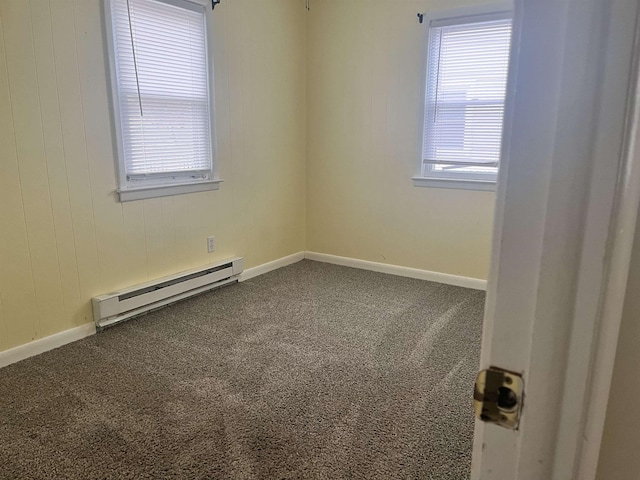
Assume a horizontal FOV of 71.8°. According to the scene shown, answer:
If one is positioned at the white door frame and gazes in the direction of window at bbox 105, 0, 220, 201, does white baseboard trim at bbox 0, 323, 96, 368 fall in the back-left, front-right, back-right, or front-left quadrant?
front-left

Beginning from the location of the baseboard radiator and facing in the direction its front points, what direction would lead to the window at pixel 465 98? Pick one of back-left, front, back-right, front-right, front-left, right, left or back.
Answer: front-left

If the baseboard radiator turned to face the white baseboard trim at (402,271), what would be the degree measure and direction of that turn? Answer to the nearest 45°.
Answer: approximately 45° to its left

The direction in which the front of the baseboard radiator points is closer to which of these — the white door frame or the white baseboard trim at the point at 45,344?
the white door frame

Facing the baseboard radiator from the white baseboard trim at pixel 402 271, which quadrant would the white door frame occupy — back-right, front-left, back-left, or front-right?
front-left

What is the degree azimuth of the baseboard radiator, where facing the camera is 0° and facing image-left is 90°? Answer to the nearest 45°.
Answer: approximately 315°

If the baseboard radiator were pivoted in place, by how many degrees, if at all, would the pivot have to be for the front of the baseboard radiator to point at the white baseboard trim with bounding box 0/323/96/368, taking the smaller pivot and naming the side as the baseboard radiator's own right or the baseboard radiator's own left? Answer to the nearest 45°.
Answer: approximately 90° to the baseboard radiator's own right

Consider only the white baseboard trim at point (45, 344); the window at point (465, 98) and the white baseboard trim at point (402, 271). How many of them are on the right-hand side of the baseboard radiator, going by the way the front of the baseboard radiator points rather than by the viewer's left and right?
1

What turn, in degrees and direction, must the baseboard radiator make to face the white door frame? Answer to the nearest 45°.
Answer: approximately 45° to its right

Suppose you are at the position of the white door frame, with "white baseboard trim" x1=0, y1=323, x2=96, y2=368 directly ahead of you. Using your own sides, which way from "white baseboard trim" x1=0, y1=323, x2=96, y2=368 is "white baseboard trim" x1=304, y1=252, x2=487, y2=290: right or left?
right
